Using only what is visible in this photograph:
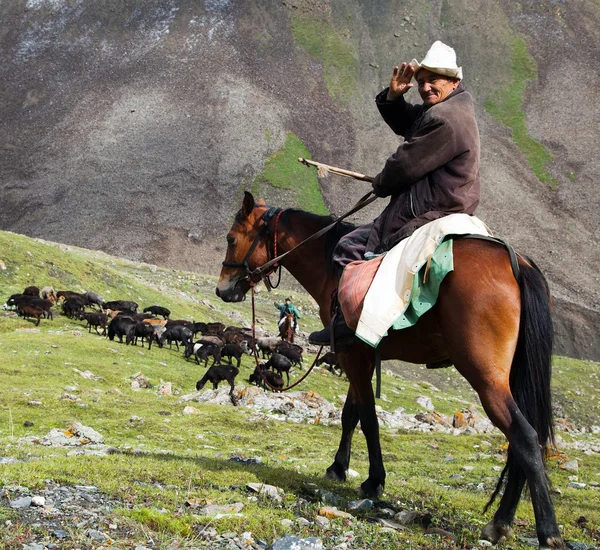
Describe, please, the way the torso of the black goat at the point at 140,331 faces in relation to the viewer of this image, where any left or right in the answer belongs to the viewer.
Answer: facing to the left of the viewer

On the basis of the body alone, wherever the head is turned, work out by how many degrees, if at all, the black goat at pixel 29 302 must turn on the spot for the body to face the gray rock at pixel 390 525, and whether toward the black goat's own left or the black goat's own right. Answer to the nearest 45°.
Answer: approximately 90° to the black goat's own left

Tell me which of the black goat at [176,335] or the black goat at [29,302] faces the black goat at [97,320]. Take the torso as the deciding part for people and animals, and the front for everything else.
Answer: the black goat at [176,335]

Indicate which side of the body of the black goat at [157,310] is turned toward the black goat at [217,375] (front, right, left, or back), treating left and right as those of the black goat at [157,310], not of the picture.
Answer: left

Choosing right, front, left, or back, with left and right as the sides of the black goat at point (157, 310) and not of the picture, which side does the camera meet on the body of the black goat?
left

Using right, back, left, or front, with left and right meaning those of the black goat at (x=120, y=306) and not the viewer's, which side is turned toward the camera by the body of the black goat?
left

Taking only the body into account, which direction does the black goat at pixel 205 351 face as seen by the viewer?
to the viewer's left

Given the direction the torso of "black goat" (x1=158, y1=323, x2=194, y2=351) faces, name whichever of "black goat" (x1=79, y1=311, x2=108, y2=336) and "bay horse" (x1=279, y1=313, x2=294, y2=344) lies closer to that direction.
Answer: the black goat

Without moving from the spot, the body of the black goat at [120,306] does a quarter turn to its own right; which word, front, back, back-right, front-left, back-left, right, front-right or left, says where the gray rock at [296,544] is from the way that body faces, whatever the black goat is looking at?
back

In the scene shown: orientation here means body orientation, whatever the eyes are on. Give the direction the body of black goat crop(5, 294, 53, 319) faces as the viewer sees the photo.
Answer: to the viewer's left

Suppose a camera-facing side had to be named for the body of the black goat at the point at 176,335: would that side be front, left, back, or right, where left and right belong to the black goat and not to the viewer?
left
